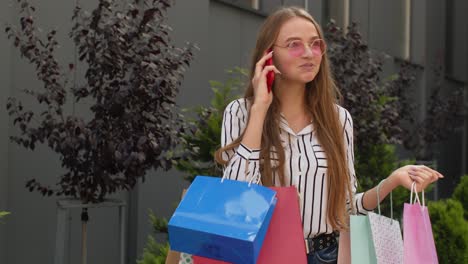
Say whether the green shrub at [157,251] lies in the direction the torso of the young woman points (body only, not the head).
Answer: no

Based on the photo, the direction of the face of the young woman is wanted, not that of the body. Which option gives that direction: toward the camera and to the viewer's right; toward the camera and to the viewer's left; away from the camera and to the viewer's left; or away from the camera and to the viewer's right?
toward the camera and to the viewer's right

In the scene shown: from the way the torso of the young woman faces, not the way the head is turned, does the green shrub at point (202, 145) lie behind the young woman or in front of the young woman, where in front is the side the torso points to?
behind

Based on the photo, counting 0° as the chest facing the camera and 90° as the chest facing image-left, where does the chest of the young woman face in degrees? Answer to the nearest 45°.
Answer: approximately 315°
